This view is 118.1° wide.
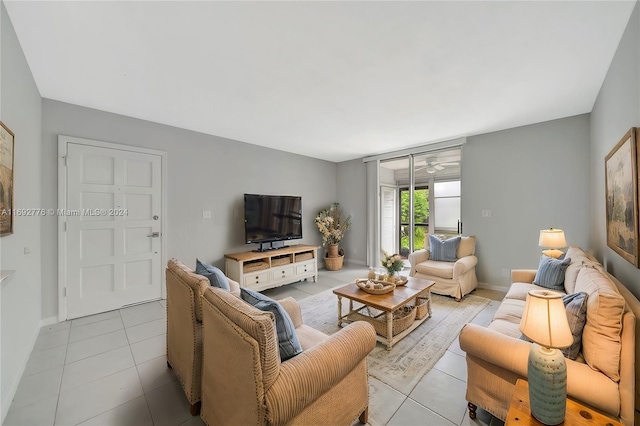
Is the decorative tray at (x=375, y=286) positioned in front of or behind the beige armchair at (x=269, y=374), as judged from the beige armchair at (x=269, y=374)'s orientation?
in front

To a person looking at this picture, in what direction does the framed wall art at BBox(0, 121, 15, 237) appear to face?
facing to the right of the viewer

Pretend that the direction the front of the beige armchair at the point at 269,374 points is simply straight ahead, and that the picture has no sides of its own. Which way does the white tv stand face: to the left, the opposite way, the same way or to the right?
to the right

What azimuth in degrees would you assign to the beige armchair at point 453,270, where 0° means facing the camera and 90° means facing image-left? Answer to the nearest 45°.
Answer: approximately 45°

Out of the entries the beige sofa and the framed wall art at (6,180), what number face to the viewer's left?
1

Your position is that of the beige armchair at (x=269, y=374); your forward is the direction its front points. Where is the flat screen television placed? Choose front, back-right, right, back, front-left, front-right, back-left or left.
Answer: front-left

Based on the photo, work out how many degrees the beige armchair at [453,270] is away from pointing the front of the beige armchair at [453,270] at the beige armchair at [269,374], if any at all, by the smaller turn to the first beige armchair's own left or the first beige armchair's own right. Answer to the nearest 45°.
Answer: approximately 45° to the first beige armchair's own left

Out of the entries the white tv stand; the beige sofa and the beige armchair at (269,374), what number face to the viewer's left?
1

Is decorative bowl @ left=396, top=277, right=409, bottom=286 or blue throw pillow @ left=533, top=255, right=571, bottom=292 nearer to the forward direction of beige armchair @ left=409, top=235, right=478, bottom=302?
the decorative bowl

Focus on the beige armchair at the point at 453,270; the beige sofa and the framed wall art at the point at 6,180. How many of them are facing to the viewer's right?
1

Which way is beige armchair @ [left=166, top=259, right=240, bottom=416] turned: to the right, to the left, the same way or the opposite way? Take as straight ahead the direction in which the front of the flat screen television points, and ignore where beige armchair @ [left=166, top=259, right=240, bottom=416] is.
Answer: to the left

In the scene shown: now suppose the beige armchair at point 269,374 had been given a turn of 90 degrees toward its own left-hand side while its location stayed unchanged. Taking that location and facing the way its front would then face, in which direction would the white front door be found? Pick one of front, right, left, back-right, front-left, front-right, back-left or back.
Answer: front

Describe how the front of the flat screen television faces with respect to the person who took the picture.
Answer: facing the viewer and to the right of the viewer

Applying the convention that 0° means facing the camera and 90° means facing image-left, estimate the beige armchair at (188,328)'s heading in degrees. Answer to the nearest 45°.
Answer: approximately 225°
